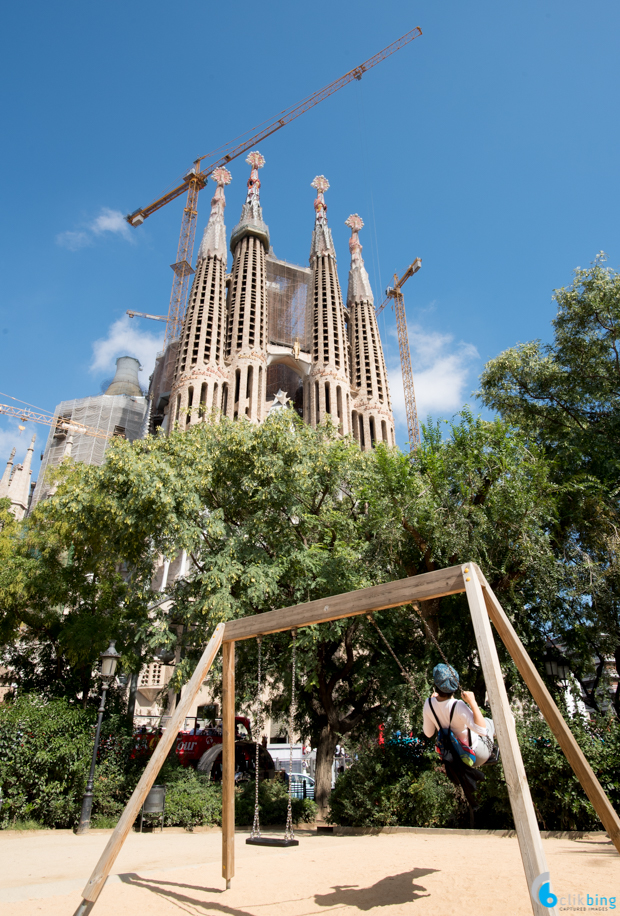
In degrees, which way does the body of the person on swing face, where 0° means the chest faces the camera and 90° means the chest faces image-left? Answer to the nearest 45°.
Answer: approximately 225°

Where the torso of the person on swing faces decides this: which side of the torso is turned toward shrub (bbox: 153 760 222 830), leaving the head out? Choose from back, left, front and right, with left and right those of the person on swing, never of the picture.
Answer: left

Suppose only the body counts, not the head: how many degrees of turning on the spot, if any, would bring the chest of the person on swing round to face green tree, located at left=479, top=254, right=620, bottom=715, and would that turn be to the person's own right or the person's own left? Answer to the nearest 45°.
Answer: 0° — they already face it

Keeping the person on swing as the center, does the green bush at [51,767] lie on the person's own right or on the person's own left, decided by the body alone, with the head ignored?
on the person's own left

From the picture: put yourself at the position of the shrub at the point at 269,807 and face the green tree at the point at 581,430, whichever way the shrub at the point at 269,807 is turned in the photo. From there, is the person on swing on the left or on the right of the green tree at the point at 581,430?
right

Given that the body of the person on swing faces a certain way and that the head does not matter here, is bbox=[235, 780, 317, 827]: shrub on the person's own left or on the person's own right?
on the person's own left

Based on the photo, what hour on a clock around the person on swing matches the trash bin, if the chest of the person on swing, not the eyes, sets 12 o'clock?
The trash bin is roughly at 9 o'clock from the person on swing.

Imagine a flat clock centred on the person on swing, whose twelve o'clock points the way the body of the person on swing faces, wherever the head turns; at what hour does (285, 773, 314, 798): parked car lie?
The parked car is roughly at 10 o'clock from the person on swing.
